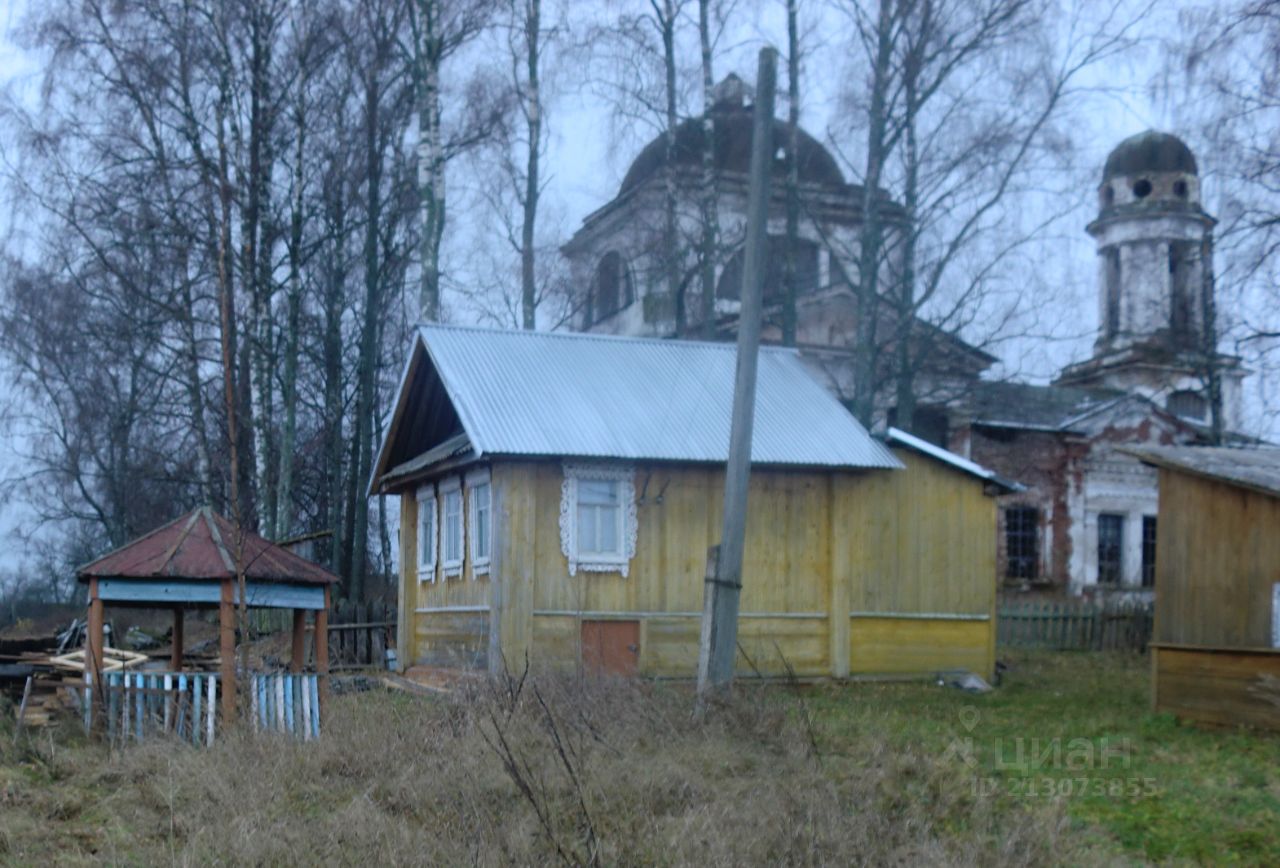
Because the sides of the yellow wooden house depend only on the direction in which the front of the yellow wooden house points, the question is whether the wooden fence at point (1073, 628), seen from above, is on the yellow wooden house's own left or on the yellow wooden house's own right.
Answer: on the yellow wooden house's own right

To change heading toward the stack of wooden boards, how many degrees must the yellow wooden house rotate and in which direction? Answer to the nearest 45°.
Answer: approximately 45° to its left

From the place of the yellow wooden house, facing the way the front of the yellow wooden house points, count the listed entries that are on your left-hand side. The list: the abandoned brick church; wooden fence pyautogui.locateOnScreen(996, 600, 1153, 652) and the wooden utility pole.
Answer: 1

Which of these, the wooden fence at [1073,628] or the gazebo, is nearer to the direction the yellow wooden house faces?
the gazebo

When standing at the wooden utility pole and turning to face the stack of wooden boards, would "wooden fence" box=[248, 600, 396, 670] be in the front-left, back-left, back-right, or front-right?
front-right

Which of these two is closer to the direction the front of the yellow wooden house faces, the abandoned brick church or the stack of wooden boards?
the stack of wooden boards

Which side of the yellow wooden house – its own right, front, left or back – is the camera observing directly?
left

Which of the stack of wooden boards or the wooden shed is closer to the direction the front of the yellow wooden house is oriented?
the stack of wooden boards

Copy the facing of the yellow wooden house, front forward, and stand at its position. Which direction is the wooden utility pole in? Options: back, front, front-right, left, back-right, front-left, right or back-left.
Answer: left
